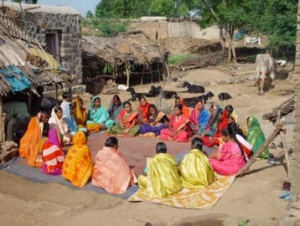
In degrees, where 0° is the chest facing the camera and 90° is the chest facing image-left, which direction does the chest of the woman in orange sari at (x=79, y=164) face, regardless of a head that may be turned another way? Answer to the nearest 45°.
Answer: approximately 180°

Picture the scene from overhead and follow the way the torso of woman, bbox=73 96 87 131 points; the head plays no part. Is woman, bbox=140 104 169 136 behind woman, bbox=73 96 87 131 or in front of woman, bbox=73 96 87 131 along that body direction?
in front

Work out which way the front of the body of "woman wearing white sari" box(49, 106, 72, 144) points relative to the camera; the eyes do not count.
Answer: to the viewer's right

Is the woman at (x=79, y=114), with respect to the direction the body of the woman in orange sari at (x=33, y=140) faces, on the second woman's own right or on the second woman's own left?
on the second woman's own left

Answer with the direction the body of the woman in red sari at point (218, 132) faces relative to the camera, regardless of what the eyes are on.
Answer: to the viewer's left

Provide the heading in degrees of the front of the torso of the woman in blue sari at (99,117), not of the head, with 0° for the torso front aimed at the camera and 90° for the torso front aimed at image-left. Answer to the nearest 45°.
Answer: approximately 0°

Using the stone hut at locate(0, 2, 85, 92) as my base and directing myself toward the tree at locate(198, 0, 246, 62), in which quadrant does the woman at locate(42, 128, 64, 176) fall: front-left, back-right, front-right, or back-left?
back-right
